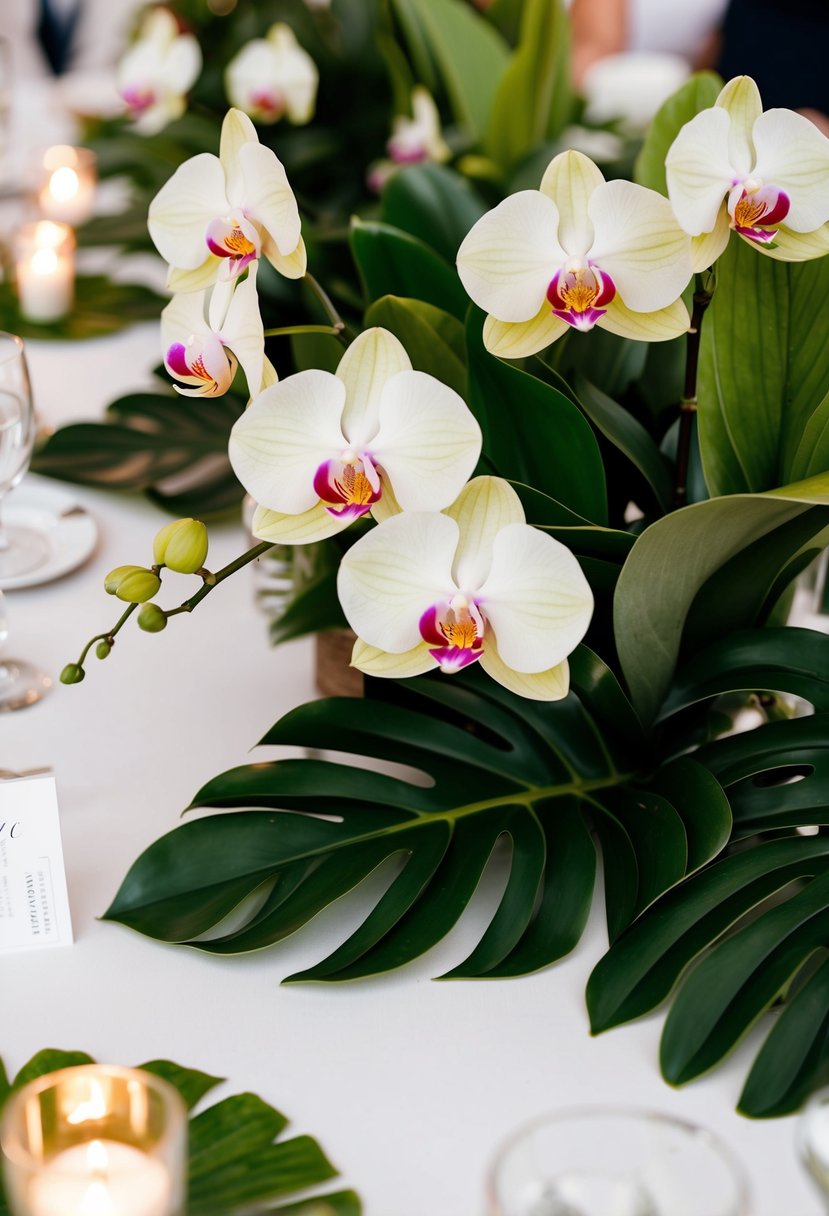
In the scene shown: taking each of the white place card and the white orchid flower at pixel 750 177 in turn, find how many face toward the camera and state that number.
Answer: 2

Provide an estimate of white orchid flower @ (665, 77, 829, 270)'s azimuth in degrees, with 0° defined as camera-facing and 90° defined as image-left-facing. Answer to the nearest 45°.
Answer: approximately 0°
